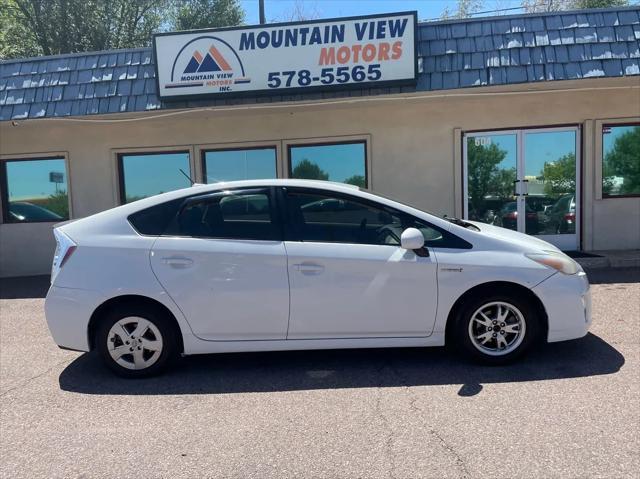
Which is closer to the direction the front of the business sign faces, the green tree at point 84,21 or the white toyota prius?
the white toyota prius

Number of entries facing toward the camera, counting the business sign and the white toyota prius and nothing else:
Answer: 1

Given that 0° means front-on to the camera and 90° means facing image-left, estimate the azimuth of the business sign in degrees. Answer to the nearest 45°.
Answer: approximately 0°

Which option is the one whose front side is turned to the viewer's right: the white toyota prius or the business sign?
the white toyota prius

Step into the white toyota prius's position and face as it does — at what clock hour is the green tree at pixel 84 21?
The green tree is roughly at 8 o'clock from the white toyota prius.

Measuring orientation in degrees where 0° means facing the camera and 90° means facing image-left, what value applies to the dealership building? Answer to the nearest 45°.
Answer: approximately 0°

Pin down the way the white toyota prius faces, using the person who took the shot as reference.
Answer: facing to the right of the viewer

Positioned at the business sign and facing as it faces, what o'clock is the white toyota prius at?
The white toyota prius is roughly at 12 o'clock from the business sign.

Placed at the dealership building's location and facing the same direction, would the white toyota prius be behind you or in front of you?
in front

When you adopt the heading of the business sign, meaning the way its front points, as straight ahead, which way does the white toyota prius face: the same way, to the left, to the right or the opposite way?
to the left

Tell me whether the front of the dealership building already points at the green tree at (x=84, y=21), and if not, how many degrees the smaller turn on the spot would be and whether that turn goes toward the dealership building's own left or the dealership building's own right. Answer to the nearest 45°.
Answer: approximately 135° to the dealership building's own right

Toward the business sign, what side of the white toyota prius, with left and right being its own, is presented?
left
